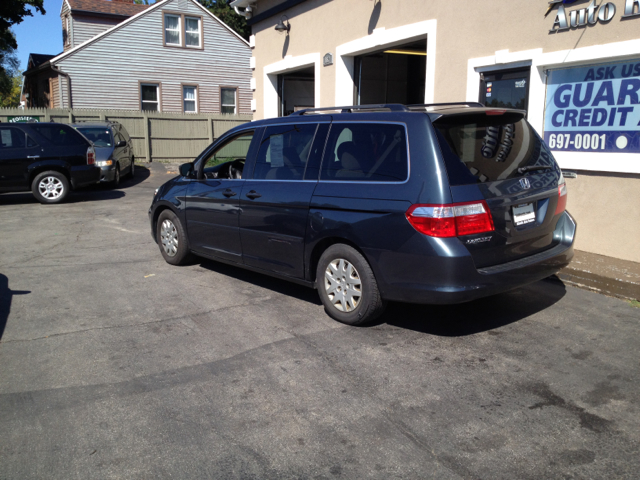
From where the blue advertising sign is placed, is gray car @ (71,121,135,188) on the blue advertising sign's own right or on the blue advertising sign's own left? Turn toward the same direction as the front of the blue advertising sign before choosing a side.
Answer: on the blue advertising sign's own right

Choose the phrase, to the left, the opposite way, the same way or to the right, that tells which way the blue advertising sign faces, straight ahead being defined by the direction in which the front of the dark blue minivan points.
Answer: to the left

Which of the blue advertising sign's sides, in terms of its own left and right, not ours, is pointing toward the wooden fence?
right

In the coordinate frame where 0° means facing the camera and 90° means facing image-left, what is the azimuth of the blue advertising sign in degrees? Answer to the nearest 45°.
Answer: approximately 45°

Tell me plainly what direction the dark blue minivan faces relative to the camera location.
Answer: facing away from the viewer and to the left of the viewer

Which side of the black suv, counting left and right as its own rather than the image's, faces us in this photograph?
left

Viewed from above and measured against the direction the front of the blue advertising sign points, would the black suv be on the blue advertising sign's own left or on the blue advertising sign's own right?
on the blue advertising sign's own right

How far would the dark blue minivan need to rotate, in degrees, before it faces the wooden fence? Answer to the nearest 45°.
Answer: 0° — it already faces it

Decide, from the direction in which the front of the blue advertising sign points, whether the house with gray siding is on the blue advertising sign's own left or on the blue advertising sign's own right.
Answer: on the blue advertising sign's own right
